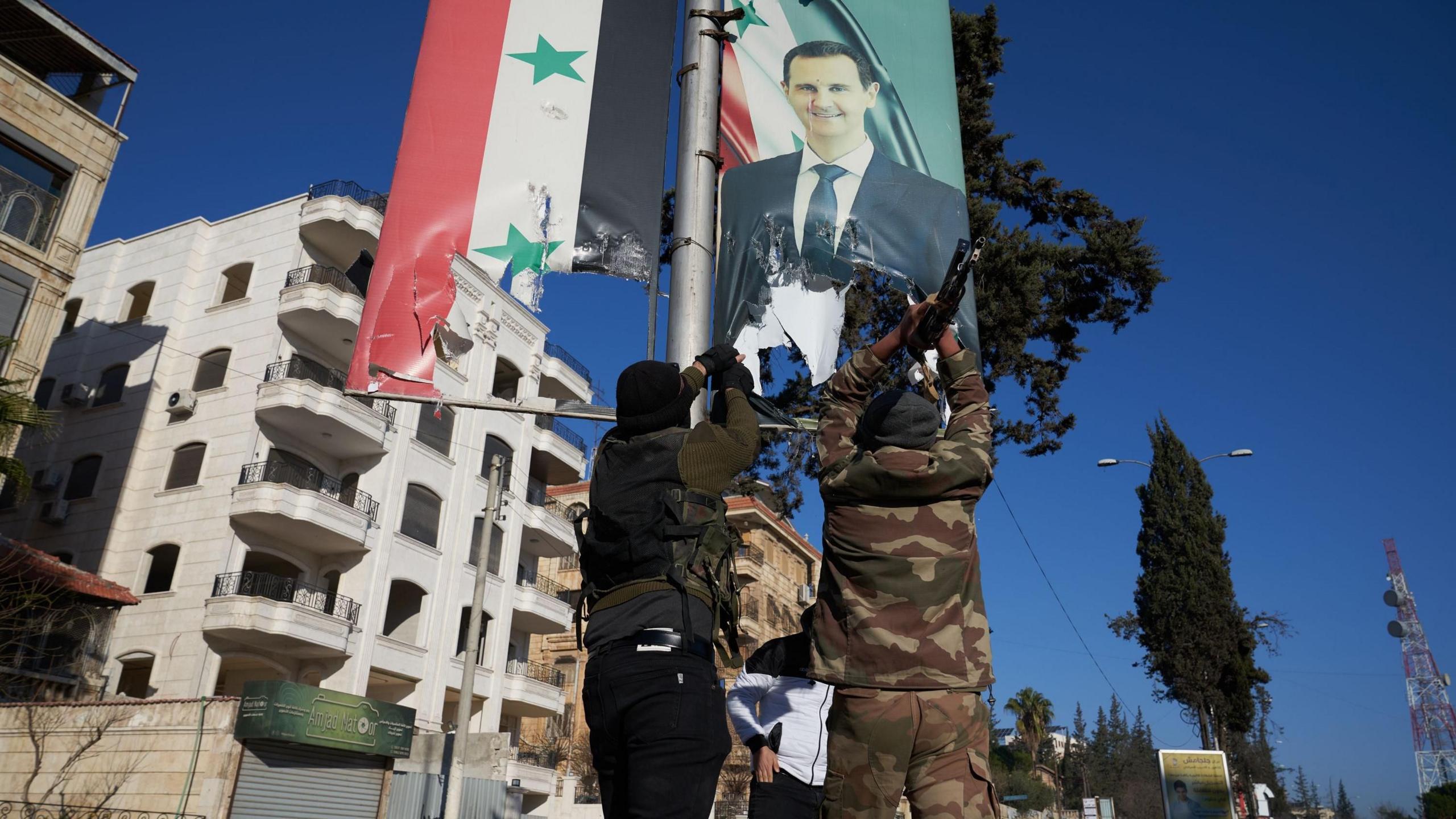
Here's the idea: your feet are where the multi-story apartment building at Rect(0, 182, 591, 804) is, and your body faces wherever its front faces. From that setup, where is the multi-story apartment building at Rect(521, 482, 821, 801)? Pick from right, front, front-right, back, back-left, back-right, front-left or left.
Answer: left

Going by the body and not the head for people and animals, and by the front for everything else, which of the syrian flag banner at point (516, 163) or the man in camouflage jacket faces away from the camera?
the man in camouflage jacket

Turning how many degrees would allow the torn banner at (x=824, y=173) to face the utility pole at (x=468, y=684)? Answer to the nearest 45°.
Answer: approximately 135° to its right

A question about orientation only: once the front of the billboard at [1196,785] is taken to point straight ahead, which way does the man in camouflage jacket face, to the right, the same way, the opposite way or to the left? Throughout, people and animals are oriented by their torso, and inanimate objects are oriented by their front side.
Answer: the opposite way

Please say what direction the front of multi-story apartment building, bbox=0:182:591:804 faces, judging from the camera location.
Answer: facing the viewer and to the right of the viewer

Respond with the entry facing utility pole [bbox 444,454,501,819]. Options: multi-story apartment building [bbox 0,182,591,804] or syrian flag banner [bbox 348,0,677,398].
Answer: the multi-story apartment building

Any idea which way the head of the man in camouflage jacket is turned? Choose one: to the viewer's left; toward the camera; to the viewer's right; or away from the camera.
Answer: away from the camera

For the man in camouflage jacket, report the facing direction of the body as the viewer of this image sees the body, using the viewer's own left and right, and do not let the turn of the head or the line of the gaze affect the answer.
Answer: facing away from the viewer

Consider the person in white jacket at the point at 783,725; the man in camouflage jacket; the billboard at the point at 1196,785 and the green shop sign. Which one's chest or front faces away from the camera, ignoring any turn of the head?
the man in camouflage jacket

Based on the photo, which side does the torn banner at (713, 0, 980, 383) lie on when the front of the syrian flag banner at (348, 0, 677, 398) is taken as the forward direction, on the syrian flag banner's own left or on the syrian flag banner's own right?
on the syrian flag banner's own left

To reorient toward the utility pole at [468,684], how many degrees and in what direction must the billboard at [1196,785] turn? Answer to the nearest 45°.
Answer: approximately 90° to its right

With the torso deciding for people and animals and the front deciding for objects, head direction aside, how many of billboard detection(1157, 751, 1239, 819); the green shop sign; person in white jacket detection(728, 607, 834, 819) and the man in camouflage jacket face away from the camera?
1

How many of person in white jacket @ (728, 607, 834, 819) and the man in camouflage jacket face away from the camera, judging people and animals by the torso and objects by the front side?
1

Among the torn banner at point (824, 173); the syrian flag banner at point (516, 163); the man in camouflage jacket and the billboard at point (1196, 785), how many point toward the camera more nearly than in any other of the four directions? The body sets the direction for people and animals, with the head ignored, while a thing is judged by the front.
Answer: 3
